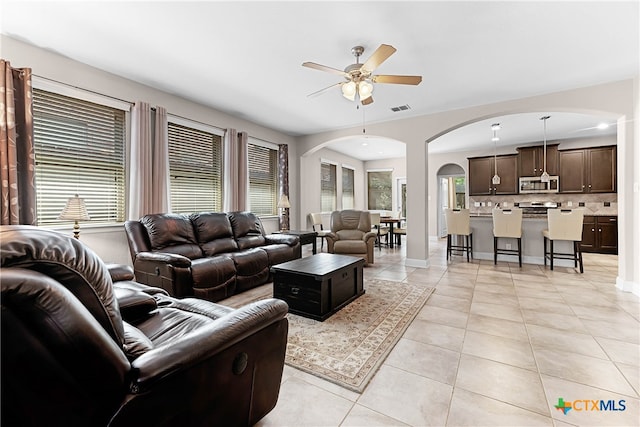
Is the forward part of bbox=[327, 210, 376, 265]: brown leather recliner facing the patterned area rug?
yes

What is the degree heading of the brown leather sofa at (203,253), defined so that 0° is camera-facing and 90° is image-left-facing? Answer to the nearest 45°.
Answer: approximately 315°

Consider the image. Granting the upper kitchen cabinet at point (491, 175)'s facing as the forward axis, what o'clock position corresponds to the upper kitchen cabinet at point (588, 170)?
the upper kitchen cabinet at point (588, 170) is roughly at 9 o'clock from the upper kitchen cabinet at point (491, 175).

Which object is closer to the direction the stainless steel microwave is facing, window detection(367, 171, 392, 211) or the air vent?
the air vent

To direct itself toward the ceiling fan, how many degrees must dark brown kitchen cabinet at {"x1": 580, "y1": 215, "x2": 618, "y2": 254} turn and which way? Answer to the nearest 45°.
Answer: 0° — it already faces it

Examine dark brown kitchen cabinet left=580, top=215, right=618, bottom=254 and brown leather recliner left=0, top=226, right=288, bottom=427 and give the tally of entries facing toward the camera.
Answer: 1

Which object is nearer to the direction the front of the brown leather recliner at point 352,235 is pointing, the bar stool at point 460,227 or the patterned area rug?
the patterned area rug

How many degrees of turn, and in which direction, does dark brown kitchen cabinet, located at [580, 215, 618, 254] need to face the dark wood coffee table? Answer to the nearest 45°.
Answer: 0° — it already faces it

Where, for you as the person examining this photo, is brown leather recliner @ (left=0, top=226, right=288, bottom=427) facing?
facing away from the viewer and to the right of the viewer

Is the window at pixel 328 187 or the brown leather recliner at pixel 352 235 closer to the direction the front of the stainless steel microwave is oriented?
the brown leather recliner

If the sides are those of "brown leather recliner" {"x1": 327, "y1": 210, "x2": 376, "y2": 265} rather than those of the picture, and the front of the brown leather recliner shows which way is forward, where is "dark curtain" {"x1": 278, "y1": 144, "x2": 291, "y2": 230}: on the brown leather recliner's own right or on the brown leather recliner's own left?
on the brown leather recliner's own right
